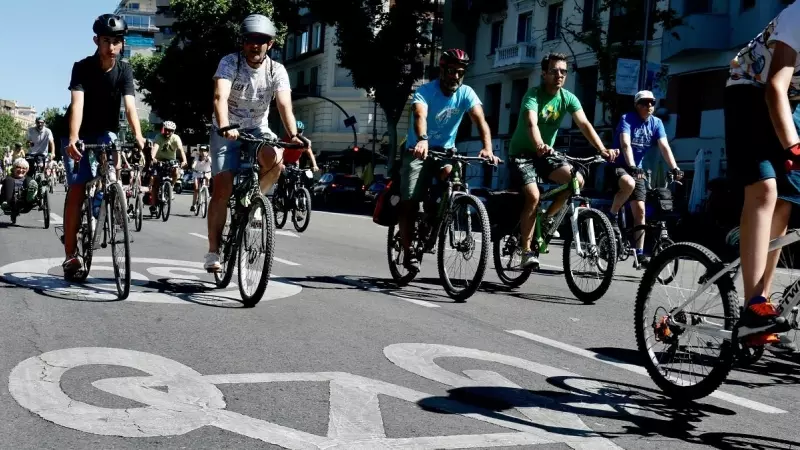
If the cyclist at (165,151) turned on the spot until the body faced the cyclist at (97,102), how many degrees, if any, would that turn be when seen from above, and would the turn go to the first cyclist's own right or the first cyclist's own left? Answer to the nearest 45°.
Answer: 0° — they already face them

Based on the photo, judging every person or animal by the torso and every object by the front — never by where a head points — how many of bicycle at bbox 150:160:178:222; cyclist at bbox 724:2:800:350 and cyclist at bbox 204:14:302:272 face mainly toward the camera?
2

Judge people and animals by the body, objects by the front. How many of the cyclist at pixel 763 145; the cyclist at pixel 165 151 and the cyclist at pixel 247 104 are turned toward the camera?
2

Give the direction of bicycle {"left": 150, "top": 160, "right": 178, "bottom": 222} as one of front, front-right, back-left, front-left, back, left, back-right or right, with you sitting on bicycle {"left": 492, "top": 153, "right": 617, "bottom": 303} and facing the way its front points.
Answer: back

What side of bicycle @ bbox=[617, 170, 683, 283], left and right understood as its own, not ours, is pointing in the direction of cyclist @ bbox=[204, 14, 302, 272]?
right

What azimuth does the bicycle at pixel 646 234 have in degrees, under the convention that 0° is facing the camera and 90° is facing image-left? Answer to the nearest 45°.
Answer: approximately 315°

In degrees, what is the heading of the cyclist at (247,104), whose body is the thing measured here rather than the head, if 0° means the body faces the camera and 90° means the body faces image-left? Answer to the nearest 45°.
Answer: approximately 0°

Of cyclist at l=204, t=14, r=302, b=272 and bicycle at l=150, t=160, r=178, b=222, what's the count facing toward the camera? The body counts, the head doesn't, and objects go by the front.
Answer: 2
